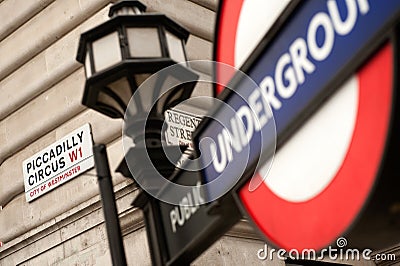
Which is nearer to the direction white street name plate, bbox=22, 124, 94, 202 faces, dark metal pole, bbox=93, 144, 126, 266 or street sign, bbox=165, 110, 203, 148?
the dark metal pole

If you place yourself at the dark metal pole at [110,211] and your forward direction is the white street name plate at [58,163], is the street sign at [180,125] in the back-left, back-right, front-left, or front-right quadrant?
front-right

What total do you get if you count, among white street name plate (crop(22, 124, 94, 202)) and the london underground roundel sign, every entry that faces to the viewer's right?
0

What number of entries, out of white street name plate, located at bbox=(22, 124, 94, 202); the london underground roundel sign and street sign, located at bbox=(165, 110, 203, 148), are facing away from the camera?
0

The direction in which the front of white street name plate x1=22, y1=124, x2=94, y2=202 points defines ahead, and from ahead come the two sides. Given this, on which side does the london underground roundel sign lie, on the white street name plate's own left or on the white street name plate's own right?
on the white street name plate's own left

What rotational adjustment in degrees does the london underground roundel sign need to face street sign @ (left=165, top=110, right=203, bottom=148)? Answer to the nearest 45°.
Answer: approximately 135° to its right

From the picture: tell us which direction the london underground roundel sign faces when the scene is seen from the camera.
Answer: facing the viewer and to the left of the viewer

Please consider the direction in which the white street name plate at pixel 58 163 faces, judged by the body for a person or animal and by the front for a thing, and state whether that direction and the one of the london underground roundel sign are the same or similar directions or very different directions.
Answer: same or similar directions

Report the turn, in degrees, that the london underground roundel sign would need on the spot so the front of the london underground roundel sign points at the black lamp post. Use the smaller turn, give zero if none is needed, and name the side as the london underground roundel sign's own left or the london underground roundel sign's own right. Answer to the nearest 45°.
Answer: approximately 90° to the london underground roundel sign's own right

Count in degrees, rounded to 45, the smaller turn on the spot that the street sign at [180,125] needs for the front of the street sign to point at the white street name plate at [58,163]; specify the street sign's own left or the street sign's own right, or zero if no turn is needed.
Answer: approximately 135° to the street sign's own right

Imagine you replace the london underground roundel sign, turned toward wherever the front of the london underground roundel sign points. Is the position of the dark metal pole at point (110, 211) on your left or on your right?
on your right

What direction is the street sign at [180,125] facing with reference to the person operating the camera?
facing the viewer and to the right of the viewer
